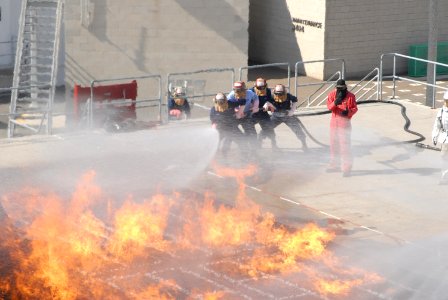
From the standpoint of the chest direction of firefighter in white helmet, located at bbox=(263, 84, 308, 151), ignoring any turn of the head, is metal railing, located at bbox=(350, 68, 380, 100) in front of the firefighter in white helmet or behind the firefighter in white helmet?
behind

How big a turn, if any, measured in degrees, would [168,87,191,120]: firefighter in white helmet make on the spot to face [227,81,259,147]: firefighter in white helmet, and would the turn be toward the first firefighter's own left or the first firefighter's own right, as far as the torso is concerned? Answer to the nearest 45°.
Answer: approximately 45° to the first firefighter's own left

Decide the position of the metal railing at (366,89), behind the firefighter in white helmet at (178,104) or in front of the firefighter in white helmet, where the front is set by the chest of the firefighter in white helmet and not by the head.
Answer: behind
